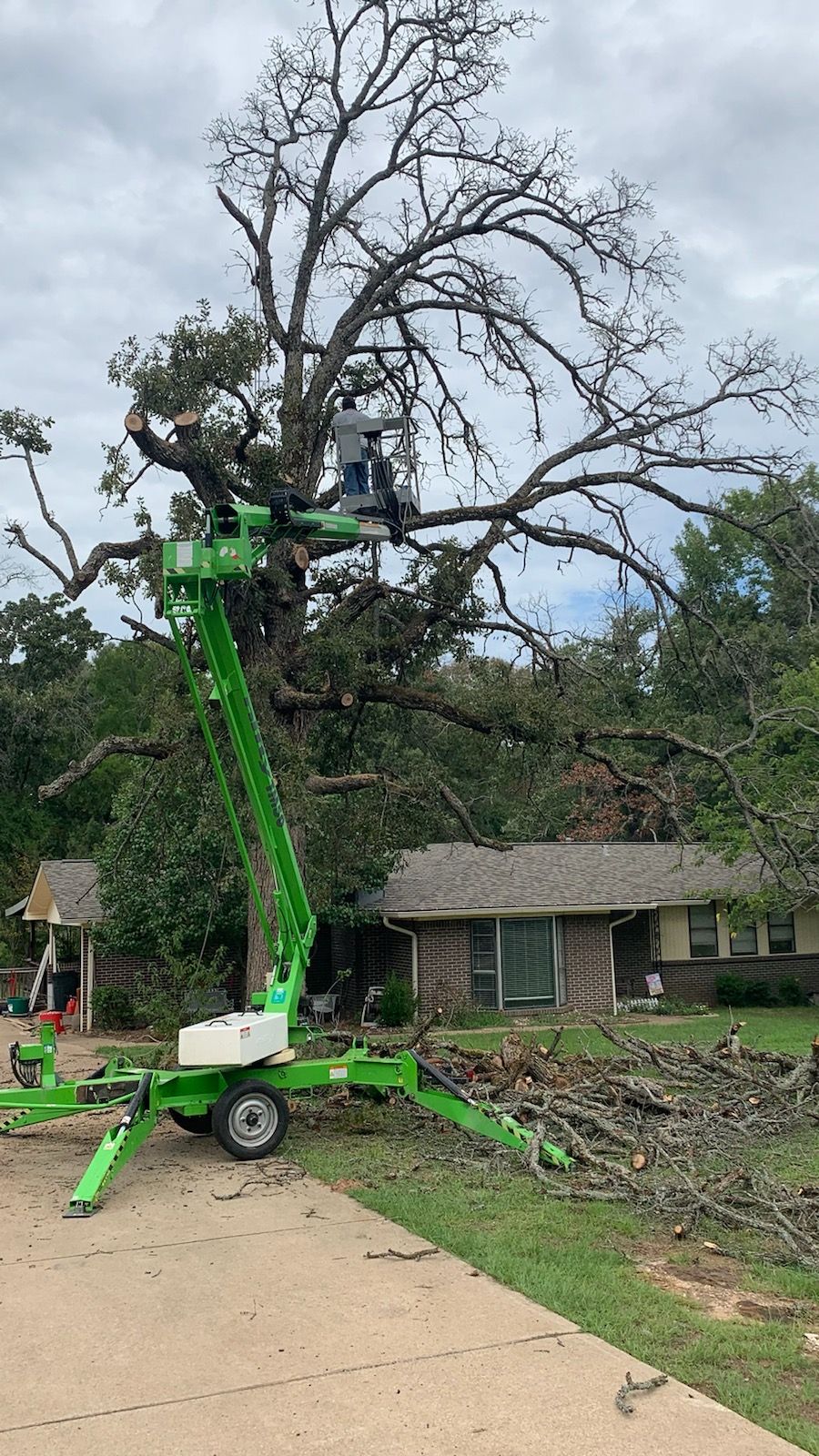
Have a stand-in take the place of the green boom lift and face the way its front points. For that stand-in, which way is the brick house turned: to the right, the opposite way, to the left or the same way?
to the left

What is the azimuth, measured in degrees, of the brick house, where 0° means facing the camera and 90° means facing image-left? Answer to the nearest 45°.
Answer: approximately 0°

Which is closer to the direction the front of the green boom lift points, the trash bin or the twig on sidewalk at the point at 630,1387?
the trash bin

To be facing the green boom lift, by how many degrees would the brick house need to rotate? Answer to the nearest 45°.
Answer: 0° — it already faces it

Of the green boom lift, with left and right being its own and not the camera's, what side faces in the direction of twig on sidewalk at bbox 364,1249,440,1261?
left

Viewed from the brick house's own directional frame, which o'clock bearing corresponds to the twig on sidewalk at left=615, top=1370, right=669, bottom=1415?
The twig on sidewalk is roughly at 12 o'clock from the brick house.

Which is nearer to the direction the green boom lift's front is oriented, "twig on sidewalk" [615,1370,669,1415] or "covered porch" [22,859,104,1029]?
the covered porch

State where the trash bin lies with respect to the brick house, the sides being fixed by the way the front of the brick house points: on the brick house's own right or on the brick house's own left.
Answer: on the brick house's own right

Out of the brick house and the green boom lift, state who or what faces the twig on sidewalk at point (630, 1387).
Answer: the brick house

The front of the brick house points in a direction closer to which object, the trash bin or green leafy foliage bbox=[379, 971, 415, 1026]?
the green leafy foliage

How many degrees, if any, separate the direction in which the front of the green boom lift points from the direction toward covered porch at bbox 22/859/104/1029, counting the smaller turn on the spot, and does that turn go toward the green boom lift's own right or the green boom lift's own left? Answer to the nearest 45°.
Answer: approximately 90° to the green boom lift's own right

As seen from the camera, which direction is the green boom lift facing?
to the viewer's left

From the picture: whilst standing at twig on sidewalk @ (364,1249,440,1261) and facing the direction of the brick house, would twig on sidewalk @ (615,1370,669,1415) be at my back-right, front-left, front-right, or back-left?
back-right
